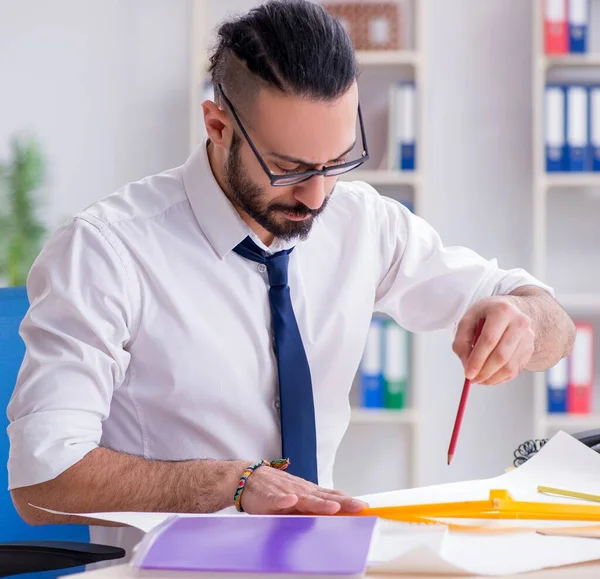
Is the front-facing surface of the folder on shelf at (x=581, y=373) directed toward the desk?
yes

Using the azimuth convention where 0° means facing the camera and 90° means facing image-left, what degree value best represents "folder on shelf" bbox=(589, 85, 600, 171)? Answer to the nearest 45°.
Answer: approximately 0°

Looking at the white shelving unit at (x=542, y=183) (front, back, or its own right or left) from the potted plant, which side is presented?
right

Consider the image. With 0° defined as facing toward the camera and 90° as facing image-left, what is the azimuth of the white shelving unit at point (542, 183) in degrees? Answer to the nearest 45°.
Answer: approximately 0°

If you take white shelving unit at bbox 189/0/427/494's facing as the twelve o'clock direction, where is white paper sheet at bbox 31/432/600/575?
The white paper sheet is roughly at 12 o'clock from the white shelving unit.
